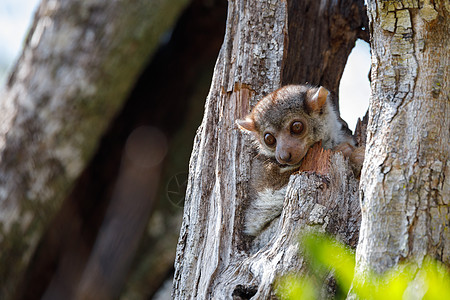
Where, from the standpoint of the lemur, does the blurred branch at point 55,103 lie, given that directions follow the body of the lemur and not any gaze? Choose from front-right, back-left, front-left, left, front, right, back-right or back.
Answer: right

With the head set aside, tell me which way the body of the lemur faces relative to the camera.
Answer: toward the camera
